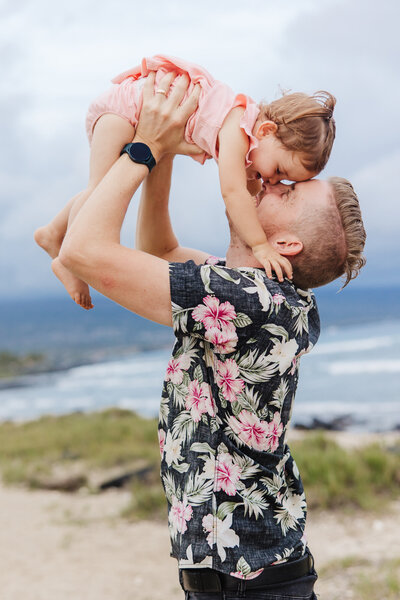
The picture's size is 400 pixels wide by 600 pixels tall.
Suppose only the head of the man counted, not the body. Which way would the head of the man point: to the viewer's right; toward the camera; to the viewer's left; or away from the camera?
to the viewer's left

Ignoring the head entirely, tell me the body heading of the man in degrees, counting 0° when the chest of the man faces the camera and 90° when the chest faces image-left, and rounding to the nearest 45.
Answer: approximately 90°
